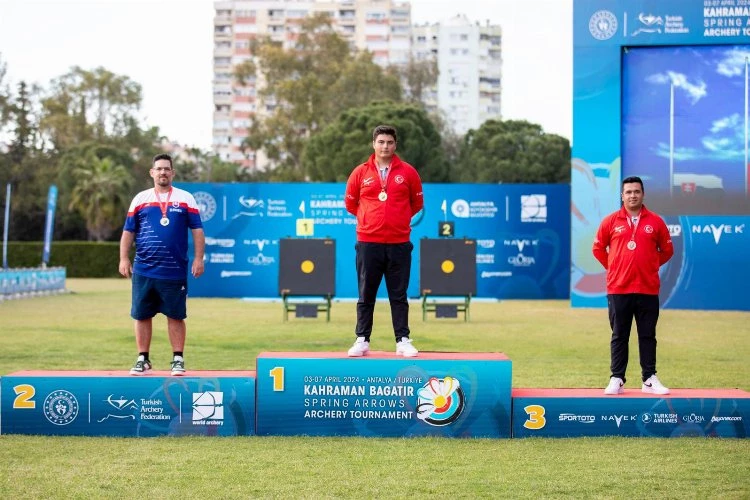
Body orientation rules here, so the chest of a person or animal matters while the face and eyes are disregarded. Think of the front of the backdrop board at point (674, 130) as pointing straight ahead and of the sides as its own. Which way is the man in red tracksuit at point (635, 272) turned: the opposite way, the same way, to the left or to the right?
the same way

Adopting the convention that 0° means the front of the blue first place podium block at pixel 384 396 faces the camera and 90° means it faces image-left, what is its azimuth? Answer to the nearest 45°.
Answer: approximately 0°

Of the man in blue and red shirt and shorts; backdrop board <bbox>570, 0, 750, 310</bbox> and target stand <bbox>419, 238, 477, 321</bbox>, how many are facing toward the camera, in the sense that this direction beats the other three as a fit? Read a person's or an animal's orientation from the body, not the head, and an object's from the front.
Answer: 3

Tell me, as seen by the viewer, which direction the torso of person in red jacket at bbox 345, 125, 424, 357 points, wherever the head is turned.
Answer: toward the camera

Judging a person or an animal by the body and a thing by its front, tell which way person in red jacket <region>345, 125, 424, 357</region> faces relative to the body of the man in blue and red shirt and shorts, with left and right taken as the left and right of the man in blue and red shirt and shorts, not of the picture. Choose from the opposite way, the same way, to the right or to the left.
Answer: the same way

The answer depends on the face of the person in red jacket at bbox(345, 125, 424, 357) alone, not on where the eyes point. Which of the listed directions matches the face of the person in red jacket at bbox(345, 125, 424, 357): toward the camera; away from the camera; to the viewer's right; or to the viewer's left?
toward the camera

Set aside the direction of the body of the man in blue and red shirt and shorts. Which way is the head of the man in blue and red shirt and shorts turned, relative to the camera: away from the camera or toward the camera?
toward the camera

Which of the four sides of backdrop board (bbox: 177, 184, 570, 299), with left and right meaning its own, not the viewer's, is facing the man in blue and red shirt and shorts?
front

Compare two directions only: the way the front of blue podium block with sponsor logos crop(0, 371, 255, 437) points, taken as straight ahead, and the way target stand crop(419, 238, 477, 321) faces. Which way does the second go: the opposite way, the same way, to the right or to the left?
the same way

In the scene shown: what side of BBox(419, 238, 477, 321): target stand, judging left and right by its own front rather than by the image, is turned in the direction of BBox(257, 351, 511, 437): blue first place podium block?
front

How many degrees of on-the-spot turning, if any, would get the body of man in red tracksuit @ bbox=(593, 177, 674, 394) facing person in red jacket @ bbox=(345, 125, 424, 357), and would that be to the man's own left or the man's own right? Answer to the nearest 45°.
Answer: approximately 90° to the man's own right

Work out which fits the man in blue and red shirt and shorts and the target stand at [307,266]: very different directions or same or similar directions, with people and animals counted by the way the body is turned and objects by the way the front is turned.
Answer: same or similar directions

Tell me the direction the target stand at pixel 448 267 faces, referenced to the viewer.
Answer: facing the viewer

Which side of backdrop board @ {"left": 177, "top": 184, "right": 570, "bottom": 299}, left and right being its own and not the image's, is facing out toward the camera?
front

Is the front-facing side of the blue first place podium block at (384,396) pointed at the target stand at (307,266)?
no
